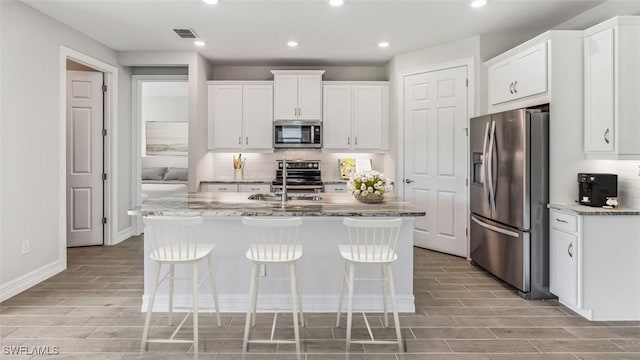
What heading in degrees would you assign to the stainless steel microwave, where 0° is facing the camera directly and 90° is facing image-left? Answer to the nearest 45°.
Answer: approximately 0°

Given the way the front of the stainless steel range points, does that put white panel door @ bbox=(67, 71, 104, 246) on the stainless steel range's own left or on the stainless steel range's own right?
on the stainless steel range's own right

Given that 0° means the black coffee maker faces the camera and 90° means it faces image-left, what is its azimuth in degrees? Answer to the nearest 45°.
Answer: approximately 45°

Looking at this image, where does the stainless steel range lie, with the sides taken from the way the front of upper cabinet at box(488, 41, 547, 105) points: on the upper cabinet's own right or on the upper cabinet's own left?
on the upper cabinet's own right

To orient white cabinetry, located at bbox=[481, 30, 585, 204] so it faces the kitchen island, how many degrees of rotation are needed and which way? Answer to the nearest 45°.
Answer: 0° — it already faces it

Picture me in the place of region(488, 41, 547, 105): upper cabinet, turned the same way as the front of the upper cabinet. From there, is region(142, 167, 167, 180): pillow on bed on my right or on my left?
on my right
